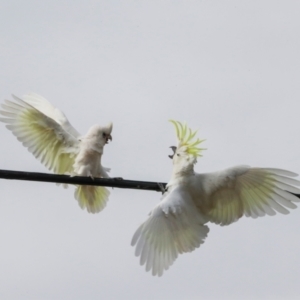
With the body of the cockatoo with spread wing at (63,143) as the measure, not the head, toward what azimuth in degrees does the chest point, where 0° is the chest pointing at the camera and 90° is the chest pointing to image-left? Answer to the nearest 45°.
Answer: approximately 315°

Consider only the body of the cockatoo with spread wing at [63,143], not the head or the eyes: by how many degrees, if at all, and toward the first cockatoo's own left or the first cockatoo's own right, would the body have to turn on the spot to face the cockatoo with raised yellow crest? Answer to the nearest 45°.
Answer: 0° — it already faces it
